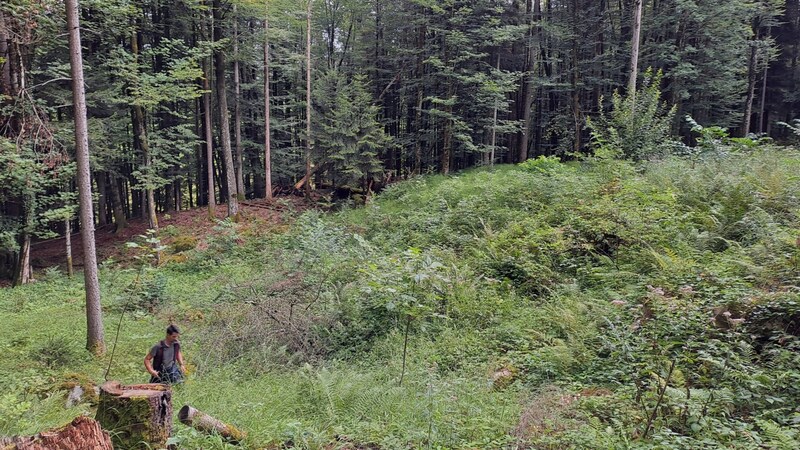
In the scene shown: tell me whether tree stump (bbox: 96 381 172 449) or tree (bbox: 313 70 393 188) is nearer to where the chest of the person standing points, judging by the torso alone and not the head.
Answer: the tree stump

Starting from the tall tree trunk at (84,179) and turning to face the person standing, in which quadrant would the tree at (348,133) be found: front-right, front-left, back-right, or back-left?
back-left

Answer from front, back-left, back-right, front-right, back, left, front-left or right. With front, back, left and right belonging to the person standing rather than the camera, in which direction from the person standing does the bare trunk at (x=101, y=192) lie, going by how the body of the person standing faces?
back-left

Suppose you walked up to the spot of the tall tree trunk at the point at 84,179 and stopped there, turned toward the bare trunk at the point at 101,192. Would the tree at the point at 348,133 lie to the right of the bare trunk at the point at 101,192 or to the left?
right

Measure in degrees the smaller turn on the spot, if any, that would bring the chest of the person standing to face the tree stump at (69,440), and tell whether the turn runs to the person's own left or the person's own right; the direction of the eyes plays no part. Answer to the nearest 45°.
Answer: approximately 45° to the person's own right

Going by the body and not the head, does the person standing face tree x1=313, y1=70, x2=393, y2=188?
no

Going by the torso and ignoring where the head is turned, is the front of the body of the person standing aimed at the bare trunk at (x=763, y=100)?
no

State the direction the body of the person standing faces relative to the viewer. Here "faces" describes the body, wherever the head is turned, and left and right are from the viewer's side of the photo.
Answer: facing the viewer and to the right of the viewer

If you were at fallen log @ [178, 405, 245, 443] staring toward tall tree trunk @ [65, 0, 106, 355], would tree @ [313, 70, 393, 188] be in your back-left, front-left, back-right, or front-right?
front-right

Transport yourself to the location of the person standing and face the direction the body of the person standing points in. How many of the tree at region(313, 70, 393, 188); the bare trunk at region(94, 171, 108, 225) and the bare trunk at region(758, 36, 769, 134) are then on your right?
0

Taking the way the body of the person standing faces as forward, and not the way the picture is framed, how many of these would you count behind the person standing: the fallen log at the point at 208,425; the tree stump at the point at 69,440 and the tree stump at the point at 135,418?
0

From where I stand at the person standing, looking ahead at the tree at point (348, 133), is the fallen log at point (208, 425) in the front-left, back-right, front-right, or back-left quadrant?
back-right

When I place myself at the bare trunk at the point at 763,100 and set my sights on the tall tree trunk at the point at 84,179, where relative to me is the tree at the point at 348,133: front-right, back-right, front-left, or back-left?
front-right

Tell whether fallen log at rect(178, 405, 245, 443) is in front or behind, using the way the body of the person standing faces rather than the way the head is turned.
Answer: in front

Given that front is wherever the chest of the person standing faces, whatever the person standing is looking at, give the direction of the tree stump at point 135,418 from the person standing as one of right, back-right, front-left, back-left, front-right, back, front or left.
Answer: front-right

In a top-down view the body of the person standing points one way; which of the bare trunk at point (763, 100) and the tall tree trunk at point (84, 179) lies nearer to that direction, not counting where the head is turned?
the bare trunk
